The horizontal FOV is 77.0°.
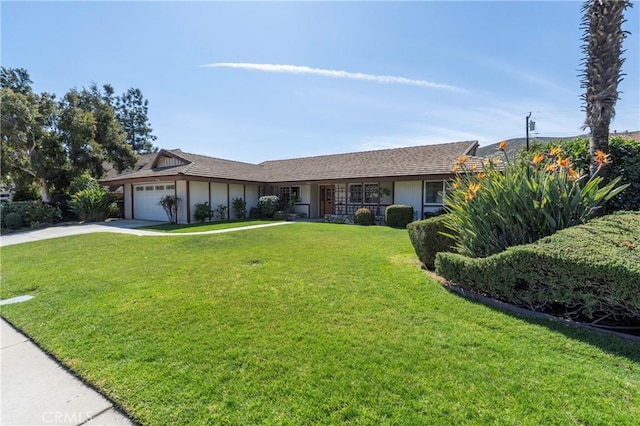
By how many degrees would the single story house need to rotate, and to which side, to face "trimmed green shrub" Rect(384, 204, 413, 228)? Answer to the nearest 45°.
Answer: approximately 90° to its left

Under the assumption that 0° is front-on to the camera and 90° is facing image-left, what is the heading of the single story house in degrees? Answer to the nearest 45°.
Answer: approximately 45°

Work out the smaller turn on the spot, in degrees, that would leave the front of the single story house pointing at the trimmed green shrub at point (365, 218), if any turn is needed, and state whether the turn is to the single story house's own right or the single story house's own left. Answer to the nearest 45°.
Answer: approximately 90° to the single story house's own left

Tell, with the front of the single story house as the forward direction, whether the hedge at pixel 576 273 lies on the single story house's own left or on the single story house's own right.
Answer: on the single story house's own left

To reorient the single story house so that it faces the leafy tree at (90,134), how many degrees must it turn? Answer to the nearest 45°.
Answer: approximately 45° to its right
